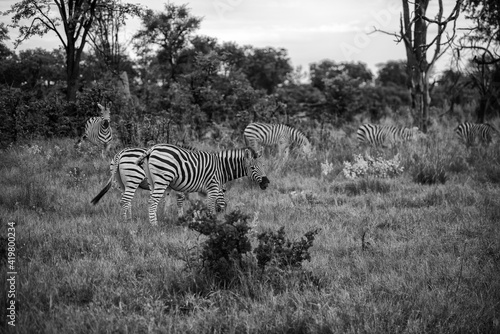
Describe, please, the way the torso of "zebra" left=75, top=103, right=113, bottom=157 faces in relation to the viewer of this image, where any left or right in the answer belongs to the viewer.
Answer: facing the viewer and to the right of the viewer

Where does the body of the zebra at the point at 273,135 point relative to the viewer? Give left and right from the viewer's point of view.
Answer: facing to the right of the viewer

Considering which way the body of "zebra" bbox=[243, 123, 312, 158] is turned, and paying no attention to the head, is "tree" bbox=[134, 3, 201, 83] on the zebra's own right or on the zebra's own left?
on the zebra's own left

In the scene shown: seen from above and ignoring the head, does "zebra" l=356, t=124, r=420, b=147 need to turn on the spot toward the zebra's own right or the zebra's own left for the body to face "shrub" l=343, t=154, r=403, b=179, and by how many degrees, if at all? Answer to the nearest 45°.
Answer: approximately 90° to the zebra's own right

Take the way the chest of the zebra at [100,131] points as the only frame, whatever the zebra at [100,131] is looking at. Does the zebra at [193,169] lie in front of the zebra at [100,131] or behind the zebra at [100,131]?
in front

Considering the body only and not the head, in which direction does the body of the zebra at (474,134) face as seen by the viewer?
to the viewer's right

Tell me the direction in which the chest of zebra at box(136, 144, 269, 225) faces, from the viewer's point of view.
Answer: to the viewer's right

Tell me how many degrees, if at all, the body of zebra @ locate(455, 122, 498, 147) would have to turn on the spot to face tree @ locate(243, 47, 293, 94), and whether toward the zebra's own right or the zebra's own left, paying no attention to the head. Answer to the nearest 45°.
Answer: approximately 135° to the zebra's own left

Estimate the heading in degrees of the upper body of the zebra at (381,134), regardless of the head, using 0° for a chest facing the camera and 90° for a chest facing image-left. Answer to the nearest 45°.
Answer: approximately 270°

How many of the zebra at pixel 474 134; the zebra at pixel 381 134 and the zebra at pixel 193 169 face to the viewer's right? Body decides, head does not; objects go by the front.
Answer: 3

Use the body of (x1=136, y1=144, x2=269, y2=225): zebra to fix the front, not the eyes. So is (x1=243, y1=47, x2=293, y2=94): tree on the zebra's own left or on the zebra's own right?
on the zebra's own left
